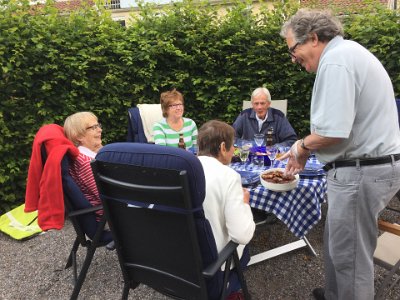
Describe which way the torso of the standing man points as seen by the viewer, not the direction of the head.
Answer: to the viewer's left

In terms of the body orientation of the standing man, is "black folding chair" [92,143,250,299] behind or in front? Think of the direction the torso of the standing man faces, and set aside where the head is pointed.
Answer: in front

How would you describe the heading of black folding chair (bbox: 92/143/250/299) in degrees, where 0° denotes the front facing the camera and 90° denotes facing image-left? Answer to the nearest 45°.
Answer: approximately 225°

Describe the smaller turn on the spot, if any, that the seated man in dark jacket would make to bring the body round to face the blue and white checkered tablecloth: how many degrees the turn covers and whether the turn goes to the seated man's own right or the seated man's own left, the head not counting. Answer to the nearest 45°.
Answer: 0° — they already face it

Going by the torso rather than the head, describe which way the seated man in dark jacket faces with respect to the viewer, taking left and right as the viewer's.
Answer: facing the viewer

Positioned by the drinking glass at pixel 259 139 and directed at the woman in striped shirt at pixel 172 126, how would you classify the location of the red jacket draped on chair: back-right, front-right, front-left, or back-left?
front-left

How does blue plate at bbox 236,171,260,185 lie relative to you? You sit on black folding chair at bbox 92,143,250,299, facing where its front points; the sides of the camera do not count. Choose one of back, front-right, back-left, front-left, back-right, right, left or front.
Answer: front

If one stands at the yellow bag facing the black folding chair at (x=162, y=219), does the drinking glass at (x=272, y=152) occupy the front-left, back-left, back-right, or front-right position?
front-left

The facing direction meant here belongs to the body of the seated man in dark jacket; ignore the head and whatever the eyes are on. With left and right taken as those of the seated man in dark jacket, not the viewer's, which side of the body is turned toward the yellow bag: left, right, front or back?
right

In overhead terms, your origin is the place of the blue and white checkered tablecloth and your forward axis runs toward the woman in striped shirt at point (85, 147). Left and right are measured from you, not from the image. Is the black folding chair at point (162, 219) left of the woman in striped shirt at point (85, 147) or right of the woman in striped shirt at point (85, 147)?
left

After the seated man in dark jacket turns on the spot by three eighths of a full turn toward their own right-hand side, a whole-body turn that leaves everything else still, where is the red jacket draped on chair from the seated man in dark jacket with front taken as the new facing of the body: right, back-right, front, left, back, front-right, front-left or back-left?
left

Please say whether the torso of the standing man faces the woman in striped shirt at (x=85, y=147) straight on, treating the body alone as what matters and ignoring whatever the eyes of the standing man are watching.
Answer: yes

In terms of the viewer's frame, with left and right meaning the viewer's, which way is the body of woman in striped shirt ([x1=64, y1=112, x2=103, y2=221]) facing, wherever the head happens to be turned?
facing to the right of the viewer

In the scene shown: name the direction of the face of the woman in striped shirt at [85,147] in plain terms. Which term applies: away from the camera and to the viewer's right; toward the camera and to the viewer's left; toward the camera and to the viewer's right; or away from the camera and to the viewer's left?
toward the camera and to the viewer's right
